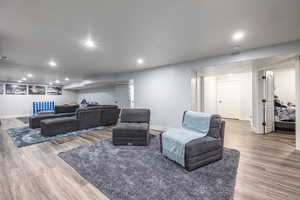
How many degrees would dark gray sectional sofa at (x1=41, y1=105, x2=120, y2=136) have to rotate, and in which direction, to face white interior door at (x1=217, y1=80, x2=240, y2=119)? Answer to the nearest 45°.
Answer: approximately 135° to its right

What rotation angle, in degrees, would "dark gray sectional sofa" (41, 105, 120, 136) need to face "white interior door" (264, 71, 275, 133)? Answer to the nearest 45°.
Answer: approximately 180°

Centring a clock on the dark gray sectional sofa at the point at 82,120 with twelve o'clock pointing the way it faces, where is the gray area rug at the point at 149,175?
The gray area rug is roughly at 7 o'clock from the dark gray sectional sofa.
